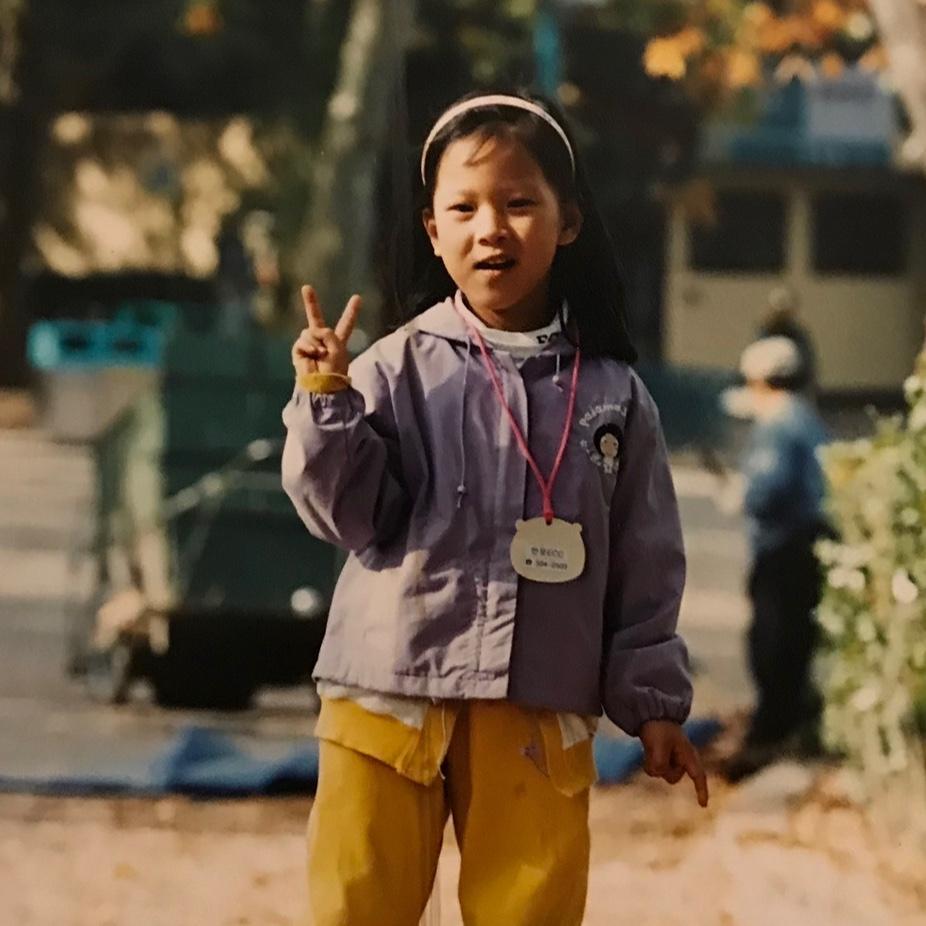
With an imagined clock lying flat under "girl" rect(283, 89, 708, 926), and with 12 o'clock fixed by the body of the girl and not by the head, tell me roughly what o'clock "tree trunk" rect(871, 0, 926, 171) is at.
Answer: The tree trunk is roughly at 7 o'clock from the girl.

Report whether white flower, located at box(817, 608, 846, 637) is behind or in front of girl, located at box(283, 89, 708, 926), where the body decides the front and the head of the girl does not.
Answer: behind

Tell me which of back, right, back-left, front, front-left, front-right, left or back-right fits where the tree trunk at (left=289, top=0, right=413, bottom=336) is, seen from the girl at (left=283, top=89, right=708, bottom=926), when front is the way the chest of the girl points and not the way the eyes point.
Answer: back

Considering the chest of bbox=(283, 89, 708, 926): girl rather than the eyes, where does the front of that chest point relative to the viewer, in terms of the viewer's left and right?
facing the viewer

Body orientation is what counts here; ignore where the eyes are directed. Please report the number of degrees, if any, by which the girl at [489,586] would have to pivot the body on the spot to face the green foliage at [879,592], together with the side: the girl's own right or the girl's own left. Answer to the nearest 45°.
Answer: approximately 135° to the girl's own left

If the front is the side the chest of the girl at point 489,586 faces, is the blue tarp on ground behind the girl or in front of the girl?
behind

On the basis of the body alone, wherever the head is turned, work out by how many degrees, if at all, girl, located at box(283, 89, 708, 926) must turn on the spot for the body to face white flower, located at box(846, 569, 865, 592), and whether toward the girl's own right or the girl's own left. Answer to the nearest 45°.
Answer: approximately 135° to the girl's own left

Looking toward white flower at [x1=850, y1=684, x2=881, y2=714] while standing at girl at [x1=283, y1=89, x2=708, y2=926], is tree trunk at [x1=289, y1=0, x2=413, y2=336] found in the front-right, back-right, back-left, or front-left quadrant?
front-left

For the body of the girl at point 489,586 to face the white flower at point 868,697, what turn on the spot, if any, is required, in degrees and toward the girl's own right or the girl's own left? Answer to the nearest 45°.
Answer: approximately 135° to the girl's own left

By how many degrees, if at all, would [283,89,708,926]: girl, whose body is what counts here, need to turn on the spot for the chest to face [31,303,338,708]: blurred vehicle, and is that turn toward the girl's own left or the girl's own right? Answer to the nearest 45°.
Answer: approximately 180°
